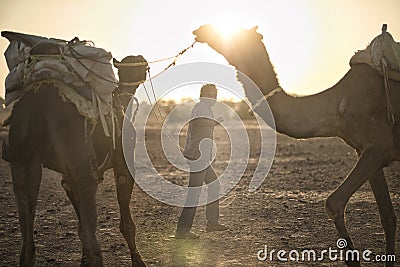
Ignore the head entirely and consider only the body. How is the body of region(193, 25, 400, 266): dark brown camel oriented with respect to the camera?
to the viewer's left

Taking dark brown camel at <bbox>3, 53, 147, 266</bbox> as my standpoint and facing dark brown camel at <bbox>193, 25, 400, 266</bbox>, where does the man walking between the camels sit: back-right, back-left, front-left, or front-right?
front-left

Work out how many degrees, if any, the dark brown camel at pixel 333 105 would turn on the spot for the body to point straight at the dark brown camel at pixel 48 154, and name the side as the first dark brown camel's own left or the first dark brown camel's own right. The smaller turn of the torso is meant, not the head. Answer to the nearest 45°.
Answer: approximately 45° to the first dark brown camel's own left

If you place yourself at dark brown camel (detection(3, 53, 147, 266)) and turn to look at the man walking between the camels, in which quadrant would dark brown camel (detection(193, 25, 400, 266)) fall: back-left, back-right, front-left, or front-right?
front-right

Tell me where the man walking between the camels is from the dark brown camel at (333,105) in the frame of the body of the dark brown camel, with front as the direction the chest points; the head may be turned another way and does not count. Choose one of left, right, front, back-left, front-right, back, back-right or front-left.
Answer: front-right
